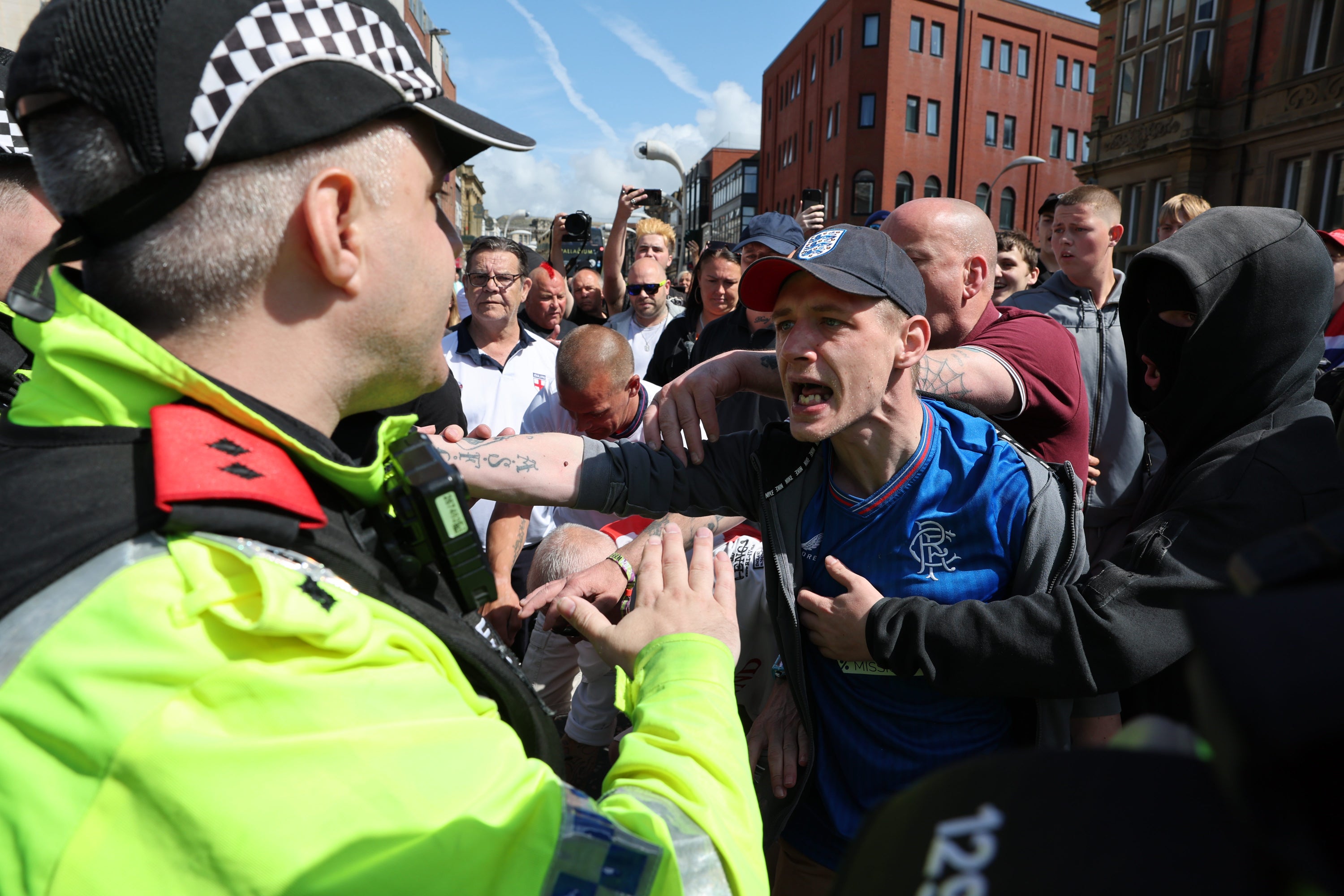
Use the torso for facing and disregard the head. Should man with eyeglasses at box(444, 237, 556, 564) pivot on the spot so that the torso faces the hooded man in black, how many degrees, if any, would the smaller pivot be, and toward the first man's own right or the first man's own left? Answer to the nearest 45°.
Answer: approximately 45° to the first man's own left

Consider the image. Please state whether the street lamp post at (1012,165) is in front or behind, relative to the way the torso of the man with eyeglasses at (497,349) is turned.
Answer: behind

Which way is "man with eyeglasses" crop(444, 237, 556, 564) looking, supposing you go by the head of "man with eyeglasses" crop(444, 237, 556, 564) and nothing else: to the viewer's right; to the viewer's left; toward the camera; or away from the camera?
toward the camera

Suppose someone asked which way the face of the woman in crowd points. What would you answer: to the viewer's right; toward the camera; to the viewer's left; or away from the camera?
toward the camera

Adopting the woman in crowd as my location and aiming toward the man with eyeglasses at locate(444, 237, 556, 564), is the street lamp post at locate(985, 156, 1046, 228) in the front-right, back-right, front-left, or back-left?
back-right

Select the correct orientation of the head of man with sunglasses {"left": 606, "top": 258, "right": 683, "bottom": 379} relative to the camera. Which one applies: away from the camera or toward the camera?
toward the camera

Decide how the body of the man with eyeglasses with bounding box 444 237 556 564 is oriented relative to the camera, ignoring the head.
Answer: toward the camera

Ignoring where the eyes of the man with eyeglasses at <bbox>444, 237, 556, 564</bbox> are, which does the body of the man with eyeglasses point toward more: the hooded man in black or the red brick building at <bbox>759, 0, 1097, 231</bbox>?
the hooded man in black

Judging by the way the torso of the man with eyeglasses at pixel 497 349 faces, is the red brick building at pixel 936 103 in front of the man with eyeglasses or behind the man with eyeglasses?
behind

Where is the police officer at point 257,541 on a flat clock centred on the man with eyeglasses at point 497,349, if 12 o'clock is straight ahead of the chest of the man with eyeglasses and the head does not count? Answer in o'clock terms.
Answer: The police officer is roughly at 12 o'clock from the man with eyeglasses.

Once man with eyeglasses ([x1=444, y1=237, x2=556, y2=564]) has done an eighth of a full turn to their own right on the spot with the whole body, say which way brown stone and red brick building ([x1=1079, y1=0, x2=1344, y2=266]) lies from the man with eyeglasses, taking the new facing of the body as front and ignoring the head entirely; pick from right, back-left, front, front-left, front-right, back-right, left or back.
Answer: back
